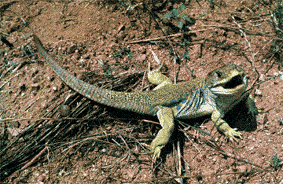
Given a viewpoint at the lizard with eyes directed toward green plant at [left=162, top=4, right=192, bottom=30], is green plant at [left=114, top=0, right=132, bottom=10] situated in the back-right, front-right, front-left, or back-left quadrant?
front-left

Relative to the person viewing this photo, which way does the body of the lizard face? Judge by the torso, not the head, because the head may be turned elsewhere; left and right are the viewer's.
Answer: facing to the right of the viewer

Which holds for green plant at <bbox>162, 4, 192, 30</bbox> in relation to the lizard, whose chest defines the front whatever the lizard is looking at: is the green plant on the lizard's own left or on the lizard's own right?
on the lizard's own left

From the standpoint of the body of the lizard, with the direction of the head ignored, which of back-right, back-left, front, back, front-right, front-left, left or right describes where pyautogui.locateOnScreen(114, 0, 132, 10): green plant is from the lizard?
left

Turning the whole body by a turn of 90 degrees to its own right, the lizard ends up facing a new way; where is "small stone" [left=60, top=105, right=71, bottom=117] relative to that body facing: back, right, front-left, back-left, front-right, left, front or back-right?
right
